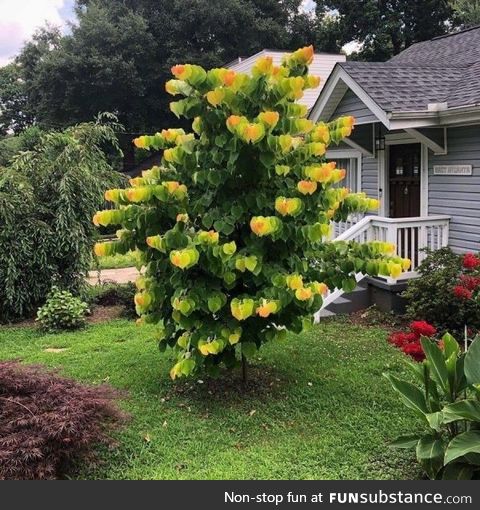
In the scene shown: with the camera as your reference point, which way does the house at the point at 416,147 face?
facing the viewer and to the left of the viewer

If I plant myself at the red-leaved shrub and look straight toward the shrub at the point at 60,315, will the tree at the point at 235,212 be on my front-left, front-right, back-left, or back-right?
front-right

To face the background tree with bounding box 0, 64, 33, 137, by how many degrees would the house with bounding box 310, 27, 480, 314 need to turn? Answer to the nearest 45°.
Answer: approximately 90° to its right

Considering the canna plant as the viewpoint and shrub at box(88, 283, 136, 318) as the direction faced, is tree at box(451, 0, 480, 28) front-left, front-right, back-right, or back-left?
front-right

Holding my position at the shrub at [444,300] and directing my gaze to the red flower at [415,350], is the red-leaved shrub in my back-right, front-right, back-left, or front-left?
front-right

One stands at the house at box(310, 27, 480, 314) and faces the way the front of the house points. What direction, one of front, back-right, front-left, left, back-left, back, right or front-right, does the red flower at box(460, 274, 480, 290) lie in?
front-left

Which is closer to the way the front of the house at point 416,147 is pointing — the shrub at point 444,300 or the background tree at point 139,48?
the shrub

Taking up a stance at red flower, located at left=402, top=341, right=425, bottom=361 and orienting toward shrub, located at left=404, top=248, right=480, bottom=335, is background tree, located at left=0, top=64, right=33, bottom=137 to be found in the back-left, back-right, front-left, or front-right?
front-left

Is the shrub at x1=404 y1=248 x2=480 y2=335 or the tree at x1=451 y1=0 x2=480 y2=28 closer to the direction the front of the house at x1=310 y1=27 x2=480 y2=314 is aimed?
the shrub

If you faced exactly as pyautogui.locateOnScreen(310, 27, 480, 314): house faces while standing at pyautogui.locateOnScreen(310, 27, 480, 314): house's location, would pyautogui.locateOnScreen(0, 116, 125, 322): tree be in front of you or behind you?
in front

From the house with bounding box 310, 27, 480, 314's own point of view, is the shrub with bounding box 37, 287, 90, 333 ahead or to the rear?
ahead

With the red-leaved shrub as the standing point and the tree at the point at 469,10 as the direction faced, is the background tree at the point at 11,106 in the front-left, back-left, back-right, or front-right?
front-left

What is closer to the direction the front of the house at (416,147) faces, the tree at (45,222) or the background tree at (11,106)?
the tree
